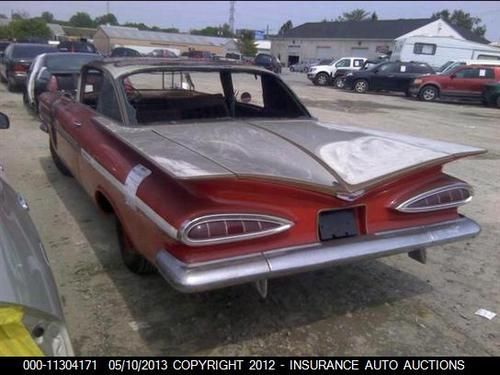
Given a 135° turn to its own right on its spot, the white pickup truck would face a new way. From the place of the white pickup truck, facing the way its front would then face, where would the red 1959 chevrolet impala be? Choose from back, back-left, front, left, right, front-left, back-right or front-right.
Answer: back

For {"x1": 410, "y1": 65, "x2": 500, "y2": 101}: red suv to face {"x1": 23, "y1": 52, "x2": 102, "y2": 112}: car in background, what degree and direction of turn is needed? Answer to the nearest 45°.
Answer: approximately 45° to its left

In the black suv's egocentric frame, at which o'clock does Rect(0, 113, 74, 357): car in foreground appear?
The car in foreground is roughly at 9 o'clock from the black suv.

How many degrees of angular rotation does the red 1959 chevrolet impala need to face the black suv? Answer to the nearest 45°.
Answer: approximately 45° to its right

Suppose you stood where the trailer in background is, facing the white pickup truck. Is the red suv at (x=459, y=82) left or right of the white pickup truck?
left

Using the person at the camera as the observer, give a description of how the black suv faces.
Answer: facing to the left of the viewer

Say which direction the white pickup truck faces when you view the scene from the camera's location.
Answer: facing the viewer and to the left of the viewer

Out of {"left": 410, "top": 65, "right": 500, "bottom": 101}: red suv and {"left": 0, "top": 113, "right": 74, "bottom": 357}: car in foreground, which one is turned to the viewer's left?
the red suv

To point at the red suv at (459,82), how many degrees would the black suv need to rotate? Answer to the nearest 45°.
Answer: approximately 135° to its left

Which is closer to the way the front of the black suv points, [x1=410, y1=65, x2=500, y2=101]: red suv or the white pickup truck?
the white pickup truck

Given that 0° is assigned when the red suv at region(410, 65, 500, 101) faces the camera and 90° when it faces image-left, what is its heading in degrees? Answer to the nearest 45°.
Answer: approximately 90°

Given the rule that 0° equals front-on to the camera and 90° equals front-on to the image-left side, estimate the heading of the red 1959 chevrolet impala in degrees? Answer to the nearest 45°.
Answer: approximately 135°

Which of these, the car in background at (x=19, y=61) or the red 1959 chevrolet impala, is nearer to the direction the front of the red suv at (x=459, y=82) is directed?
the car in background
